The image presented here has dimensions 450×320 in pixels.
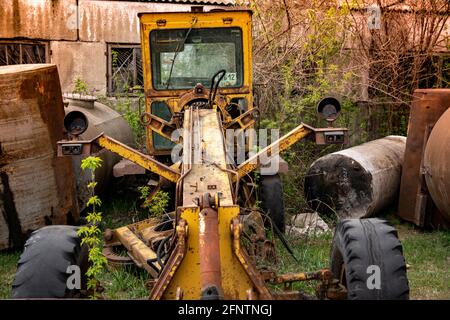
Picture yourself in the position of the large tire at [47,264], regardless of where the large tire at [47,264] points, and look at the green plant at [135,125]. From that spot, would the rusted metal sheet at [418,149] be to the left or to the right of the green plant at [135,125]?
right

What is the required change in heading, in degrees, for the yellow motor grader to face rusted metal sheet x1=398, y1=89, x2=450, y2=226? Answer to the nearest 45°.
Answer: approximately 135° to its left

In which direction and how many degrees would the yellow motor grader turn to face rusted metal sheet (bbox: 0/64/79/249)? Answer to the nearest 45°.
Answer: approximately 135° to its right

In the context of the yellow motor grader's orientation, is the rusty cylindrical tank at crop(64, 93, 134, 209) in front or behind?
behind

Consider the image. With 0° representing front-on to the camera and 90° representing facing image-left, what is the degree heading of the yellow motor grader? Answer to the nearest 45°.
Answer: approximately 0°

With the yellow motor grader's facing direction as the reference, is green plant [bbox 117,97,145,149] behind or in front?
behind

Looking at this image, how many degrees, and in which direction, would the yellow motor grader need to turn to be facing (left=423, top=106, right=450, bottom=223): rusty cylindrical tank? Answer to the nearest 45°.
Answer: approximately 135° to its left
